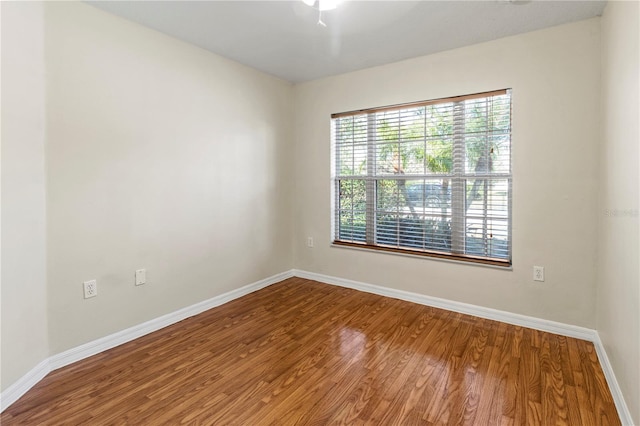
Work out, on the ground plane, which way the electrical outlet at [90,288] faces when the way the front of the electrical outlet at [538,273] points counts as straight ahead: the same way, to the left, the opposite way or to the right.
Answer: to the left

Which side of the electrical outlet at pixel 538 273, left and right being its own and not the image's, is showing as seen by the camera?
front

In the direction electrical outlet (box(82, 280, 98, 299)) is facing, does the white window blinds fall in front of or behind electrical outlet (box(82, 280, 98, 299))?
in front

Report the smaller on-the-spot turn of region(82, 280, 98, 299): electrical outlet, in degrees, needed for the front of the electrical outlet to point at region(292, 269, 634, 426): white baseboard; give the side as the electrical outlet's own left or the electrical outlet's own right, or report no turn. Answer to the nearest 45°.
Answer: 0° — it already faces it

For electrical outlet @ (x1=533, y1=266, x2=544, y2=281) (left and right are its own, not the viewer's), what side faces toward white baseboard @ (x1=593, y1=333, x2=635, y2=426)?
front

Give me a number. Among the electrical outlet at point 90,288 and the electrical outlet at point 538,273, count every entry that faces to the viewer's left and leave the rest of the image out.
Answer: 0

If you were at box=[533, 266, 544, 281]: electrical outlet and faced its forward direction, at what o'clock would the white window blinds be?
The white window blinds is roughly at 3 o'clock from the electrical outlet.

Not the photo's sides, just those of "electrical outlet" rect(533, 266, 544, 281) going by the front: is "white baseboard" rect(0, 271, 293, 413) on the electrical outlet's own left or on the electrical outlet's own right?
on the electrical outlet's own right

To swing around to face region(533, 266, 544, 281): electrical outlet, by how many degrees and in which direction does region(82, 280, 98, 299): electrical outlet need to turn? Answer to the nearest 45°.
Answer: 0° — it already faces it

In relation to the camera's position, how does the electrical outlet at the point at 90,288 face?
facing the viewer and to the right of the viewer

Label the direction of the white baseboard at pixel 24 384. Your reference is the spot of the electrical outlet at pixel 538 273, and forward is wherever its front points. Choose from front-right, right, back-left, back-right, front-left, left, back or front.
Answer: front-right

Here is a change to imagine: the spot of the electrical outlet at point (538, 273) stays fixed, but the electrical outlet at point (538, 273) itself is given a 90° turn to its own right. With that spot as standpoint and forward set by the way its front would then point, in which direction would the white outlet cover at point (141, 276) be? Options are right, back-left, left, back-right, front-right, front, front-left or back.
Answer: front-left

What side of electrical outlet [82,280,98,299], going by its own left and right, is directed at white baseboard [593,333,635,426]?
front
